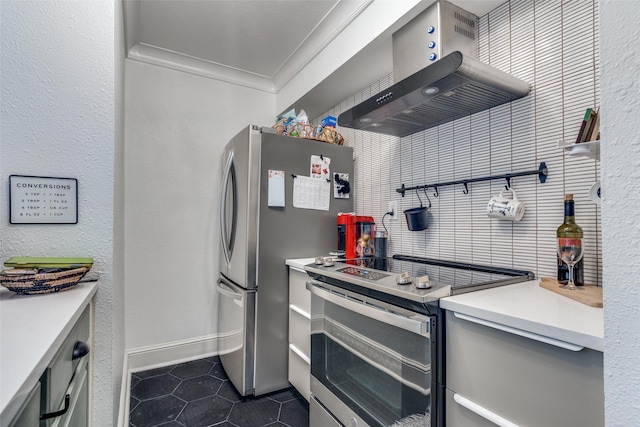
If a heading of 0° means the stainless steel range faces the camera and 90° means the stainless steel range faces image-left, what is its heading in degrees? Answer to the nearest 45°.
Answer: approximately 45°

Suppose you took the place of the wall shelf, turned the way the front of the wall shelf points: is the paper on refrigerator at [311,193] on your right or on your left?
on your right

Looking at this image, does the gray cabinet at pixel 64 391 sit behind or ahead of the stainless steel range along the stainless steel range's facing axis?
ahead

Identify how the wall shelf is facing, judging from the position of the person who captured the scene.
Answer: facing the viewer and to the left of the viewer

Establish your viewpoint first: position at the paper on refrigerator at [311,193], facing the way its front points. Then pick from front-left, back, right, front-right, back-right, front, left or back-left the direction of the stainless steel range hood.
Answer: front-left

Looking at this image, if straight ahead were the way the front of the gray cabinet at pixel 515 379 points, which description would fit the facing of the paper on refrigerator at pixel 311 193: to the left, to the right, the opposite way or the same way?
to the left

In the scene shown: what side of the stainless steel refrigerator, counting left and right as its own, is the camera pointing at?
left

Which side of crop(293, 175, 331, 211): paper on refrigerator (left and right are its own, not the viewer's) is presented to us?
front

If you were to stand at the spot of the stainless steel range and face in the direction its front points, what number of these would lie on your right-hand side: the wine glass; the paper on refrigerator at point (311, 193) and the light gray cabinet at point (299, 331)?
2

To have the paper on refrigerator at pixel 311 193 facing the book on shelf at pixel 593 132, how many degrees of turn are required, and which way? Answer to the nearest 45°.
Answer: approximately 45° to its left

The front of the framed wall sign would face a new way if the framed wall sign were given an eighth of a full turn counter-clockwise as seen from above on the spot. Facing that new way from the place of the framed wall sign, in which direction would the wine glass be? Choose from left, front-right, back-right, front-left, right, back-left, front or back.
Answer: front

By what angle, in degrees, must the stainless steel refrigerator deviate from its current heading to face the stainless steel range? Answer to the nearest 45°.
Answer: approximately 135° to its left
